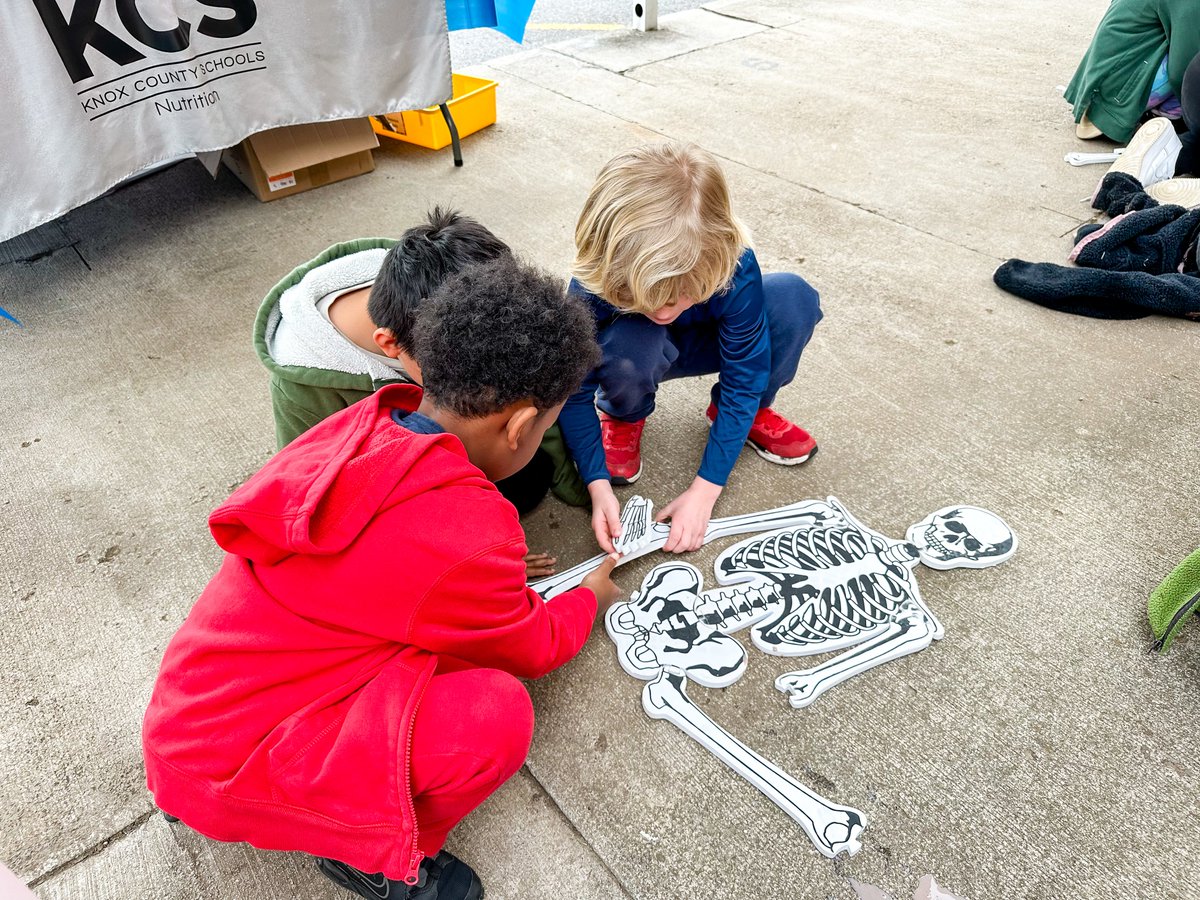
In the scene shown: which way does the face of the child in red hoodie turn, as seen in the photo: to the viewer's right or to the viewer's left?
to the viewer's right

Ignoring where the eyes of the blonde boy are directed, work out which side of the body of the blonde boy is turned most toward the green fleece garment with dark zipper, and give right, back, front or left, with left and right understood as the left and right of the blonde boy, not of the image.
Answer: left

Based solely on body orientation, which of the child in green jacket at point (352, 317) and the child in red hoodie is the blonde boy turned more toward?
the child in red hoodie

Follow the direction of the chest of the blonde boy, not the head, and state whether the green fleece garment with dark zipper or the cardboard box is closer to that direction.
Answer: the green fleece garment with dark zipper

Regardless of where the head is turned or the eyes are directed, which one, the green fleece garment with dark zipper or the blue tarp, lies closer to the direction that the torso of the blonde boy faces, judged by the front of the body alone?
the green fleece garment with dark zipper

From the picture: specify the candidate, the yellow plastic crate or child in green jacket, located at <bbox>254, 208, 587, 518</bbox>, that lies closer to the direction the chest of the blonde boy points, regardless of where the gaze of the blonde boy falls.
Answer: the child in green jacket

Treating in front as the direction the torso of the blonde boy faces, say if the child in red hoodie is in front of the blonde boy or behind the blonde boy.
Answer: in front

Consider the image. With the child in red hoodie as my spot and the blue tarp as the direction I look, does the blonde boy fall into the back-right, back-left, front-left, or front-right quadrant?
front-right

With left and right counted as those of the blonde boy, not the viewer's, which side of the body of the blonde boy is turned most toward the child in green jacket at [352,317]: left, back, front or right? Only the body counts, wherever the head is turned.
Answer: right

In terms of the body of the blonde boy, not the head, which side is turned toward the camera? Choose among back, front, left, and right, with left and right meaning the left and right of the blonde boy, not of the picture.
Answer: front

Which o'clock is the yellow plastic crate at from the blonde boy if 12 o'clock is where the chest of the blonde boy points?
The yellow plastic crate is roughly at 5 o'clock from the blonde boy.

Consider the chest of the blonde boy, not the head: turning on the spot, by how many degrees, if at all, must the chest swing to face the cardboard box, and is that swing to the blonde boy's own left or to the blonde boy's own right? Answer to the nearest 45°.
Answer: approximately 135° to the blonde boy's own right

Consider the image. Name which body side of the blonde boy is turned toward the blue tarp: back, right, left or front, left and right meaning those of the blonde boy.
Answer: back
